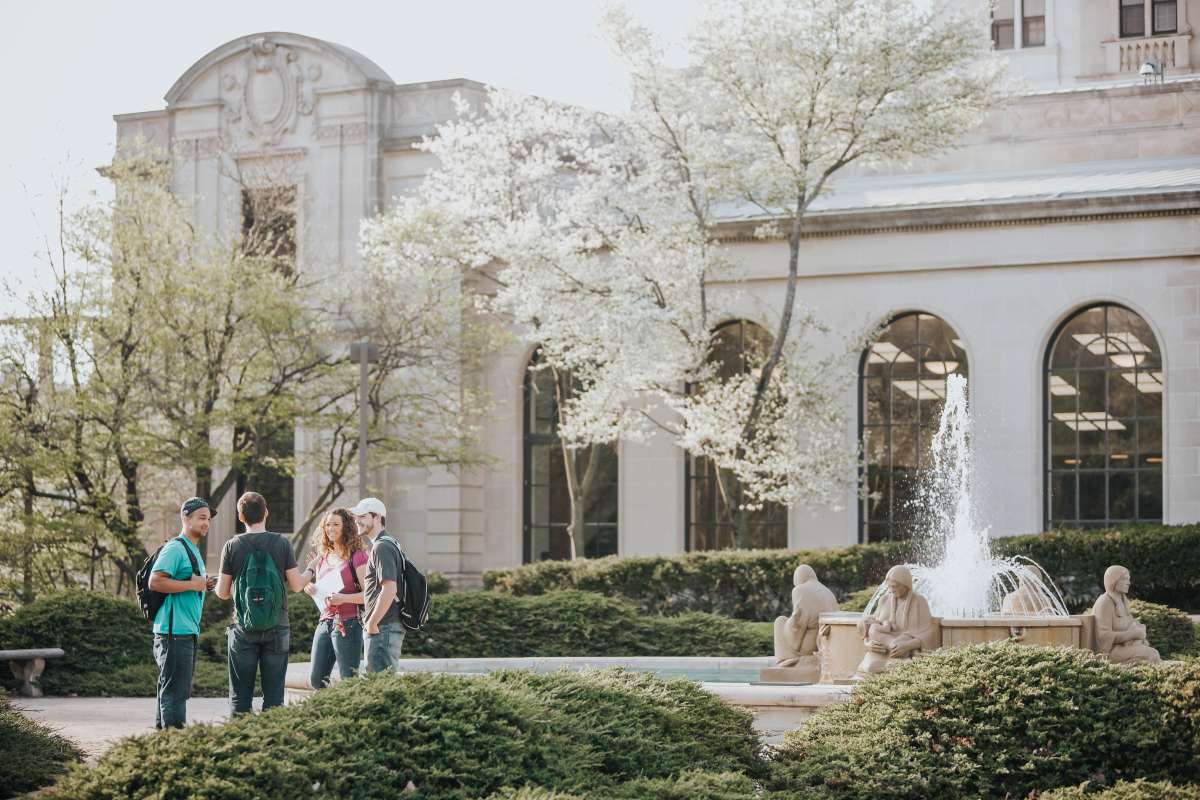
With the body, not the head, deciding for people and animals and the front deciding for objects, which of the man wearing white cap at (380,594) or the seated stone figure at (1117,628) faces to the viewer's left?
the man wearing white cap

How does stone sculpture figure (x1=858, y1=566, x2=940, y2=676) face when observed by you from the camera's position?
facing the viewer and to the left of the viewer

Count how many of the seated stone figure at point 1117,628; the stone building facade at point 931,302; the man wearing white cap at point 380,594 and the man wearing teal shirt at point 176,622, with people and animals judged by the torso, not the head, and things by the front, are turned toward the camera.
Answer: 1

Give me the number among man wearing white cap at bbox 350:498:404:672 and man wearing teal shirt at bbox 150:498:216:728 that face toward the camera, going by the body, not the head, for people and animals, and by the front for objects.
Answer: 0

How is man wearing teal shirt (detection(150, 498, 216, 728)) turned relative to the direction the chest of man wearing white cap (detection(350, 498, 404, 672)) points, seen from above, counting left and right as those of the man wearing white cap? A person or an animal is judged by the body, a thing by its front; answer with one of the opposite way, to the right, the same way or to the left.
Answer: the opposite way

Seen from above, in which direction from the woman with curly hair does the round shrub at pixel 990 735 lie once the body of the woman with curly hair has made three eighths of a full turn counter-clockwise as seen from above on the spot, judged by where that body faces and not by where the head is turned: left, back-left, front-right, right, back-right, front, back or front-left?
front-right

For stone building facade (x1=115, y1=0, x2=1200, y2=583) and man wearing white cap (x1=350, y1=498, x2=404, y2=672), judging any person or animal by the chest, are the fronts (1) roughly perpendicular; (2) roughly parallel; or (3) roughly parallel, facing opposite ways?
roughly perpendicular

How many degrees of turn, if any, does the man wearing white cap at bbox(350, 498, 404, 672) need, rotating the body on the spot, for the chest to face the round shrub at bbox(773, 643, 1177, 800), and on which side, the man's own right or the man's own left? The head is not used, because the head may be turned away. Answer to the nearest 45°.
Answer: approximately 135° to the man's own left

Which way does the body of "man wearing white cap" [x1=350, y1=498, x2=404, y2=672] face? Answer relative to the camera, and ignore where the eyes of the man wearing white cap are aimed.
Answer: to the viewer's left

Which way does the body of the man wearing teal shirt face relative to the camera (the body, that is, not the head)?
to the viewer's right

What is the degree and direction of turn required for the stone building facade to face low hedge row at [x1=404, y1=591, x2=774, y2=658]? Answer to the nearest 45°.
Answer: approximately 45° to its right
